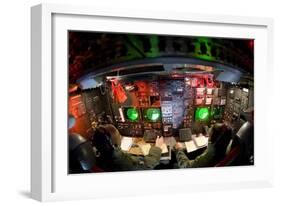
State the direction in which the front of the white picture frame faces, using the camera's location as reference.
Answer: facing the viewer and to the right of the viewer
